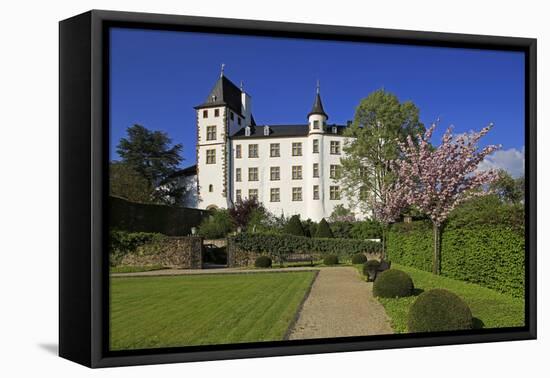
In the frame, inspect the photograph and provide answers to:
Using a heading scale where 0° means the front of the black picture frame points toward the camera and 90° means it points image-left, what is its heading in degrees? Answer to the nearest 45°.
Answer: approximately 315°
